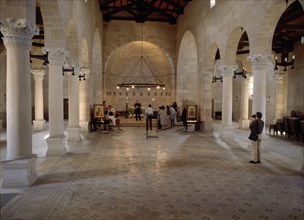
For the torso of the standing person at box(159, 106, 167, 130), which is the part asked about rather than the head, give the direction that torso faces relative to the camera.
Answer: away from the camera

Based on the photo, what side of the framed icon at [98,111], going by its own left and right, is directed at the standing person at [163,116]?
left

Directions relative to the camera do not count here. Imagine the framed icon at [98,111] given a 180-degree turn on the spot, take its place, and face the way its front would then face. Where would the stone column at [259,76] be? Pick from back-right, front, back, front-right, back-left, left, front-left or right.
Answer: back-right

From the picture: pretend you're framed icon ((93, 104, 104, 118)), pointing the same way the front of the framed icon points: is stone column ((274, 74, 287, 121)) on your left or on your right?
on your left

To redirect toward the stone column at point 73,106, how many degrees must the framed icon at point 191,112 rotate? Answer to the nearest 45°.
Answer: approximately 45° to its right

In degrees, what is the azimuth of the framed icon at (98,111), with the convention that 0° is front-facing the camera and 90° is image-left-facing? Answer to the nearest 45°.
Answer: approximately 0°

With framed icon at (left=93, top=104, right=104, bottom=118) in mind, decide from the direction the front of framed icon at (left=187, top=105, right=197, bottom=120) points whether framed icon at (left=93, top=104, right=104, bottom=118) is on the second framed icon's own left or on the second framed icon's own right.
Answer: on the second framed icon's own right

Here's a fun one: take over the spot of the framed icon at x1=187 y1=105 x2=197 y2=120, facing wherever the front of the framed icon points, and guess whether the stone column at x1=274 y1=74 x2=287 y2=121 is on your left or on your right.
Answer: on your left

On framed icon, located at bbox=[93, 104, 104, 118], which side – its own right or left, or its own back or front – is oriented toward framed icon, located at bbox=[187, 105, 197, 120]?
left

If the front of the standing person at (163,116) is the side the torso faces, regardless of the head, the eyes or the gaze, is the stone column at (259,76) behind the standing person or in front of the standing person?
behind

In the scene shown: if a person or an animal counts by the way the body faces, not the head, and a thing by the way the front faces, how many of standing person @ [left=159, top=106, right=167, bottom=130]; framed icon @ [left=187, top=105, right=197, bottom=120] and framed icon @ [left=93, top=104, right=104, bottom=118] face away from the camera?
1
